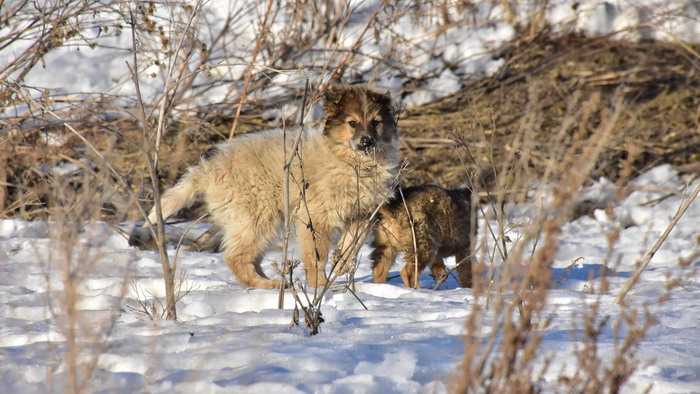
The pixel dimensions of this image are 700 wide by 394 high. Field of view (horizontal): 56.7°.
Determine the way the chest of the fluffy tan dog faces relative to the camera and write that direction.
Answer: to the viewer's right
